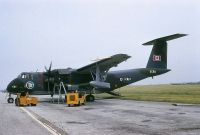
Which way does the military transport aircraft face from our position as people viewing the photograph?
facing the viewer and to the left of the viewer

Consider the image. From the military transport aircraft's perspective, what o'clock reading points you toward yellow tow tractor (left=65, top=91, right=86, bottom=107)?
The yellow tow tractor is roughly at 10 o'clock from the military transport aircraft.
